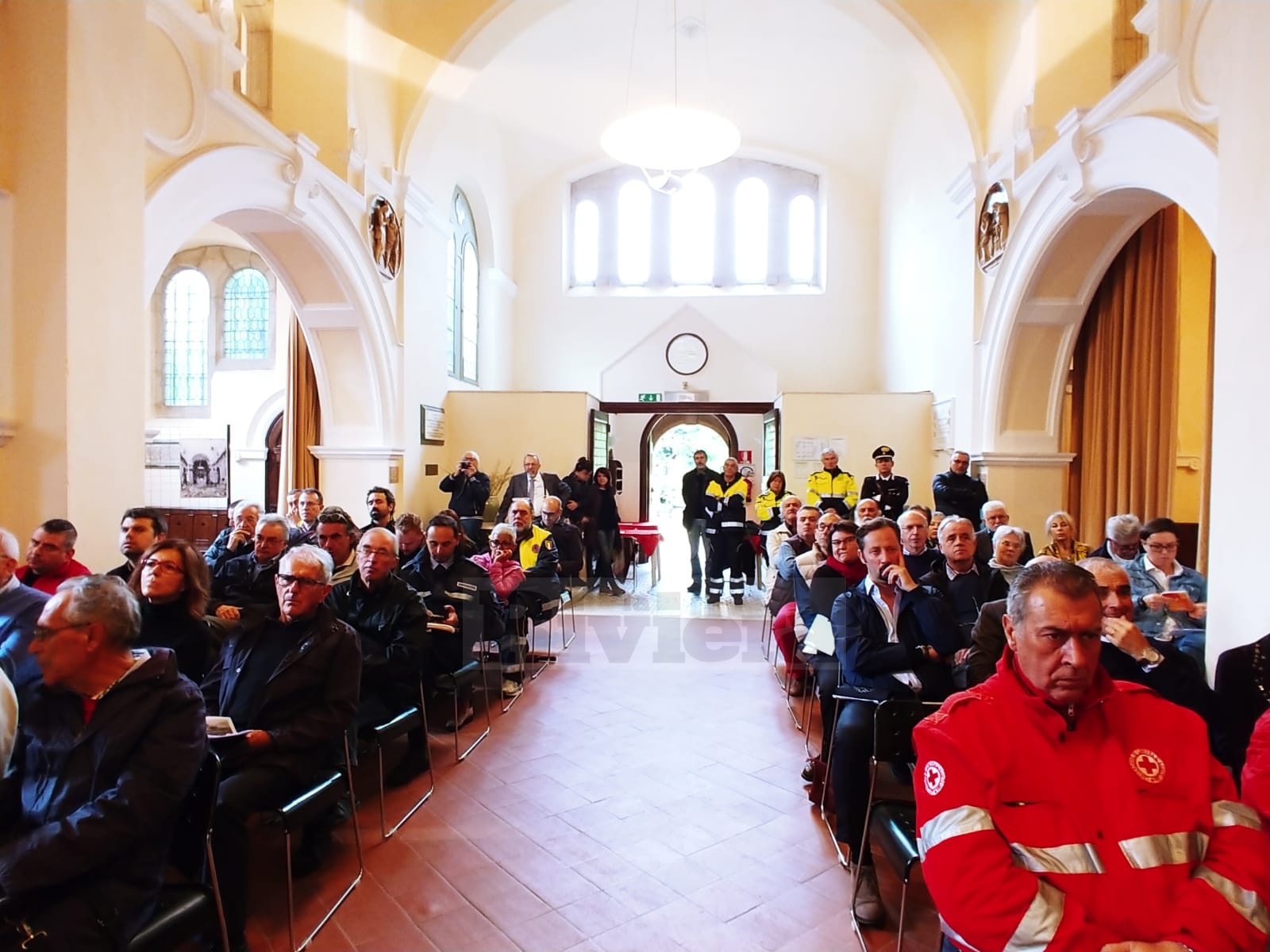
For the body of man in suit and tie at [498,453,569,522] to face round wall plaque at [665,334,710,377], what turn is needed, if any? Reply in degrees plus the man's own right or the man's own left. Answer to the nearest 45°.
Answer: approximately 135° to the man's own left

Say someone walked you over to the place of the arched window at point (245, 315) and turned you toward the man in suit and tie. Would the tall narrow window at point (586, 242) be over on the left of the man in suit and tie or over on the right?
left

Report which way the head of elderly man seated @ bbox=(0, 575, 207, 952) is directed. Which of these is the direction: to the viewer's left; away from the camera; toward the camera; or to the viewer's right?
to the viewer's left

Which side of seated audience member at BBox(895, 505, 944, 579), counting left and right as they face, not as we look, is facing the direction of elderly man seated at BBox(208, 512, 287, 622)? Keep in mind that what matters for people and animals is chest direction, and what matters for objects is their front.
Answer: right

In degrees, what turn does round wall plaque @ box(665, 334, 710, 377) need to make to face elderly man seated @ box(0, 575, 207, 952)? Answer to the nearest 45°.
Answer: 0° — it already faces them

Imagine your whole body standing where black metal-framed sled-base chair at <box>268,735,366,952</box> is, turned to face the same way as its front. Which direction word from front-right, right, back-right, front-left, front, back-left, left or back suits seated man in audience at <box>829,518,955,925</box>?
back-left

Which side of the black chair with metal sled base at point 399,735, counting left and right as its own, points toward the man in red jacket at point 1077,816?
left

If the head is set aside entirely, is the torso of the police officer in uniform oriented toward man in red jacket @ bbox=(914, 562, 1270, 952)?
yes

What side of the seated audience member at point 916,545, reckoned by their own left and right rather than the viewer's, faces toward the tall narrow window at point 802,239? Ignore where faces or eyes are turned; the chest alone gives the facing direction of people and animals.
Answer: back

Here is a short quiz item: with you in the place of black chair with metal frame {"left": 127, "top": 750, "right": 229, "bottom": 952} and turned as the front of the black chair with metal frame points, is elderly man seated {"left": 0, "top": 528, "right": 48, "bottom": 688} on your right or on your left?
on your right
